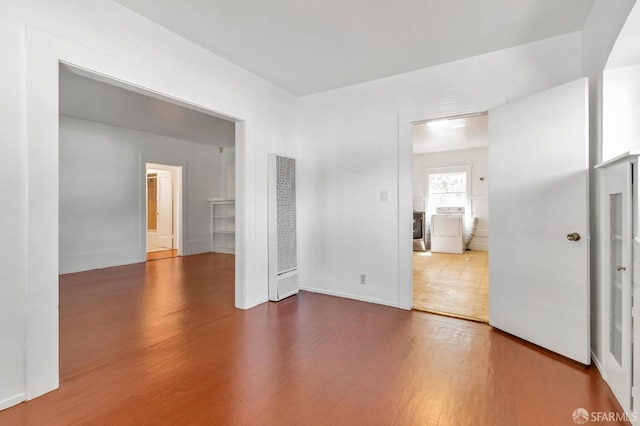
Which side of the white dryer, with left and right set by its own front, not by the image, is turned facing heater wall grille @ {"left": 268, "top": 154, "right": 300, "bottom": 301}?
front

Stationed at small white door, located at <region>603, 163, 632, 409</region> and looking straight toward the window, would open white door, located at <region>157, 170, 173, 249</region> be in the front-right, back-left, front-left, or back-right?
front-left

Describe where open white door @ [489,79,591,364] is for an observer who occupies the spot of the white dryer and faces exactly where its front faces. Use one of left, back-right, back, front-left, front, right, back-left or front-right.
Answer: front

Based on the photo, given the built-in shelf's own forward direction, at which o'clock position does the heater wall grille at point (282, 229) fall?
The heater wall grille is roughly at 10 o'clock from the built-in shelf.

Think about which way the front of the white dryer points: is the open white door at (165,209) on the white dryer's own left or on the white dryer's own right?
on the white dryer's own right

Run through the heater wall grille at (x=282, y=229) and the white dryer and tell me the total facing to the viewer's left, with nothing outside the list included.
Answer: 0

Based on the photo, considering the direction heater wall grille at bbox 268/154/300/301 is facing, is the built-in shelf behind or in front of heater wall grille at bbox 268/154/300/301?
behind

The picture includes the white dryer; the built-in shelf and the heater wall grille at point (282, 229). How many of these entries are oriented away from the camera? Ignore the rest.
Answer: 0

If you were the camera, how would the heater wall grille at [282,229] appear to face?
facing the viewer and to the right of the viewer

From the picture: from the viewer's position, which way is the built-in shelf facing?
facing the viewer and to the left of the viewer

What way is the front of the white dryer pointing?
toward the camera

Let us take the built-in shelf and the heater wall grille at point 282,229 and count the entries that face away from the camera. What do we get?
0

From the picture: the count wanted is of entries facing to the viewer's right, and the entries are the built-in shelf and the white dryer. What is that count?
0
